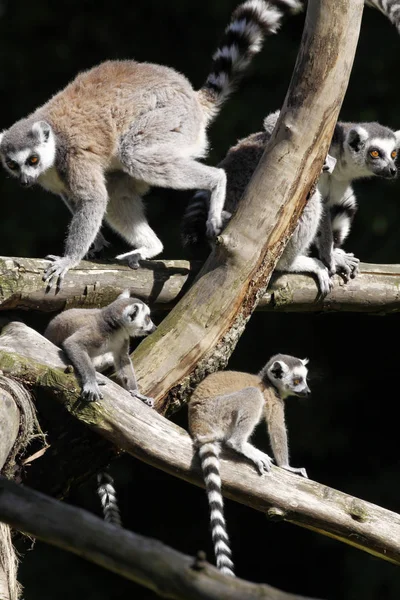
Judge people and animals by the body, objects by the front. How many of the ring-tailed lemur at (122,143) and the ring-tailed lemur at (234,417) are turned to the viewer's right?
1

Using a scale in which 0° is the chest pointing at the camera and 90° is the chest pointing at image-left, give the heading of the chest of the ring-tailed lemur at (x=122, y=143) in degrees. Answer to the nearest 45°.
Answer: approximately 90°

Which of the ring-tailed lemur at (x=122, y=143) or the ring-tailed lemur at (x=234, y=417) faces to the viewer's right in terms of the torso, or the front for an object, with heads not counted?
the ring-tailed lemur at (x=234, y=417)

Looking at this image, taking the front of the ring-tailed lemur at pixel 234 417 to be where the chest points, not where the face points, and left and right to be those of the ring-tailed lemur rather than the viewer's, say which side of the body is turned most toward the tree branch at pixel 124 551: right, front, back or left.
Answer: back

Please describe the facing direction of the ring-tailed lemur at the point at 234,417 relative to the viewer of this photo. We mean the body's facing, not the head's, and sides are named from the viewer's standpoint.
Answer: facing to the right of the viewer

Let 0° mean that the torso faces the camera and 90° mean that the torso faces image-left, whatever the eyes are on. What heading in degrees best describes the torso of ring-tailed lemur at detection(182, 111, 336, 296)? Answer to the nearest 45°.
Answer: approximately 270°

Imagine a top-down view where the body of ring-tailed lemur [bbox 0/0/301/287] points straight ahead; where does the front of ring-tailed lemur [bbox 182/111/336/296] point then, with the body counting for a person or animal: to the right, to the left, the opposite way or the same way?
the opposite way
